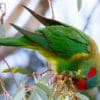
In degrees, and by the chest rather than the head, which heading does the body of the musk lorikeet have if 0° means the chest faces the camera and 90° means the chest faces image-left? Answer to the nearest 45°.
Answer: approximately 270°
